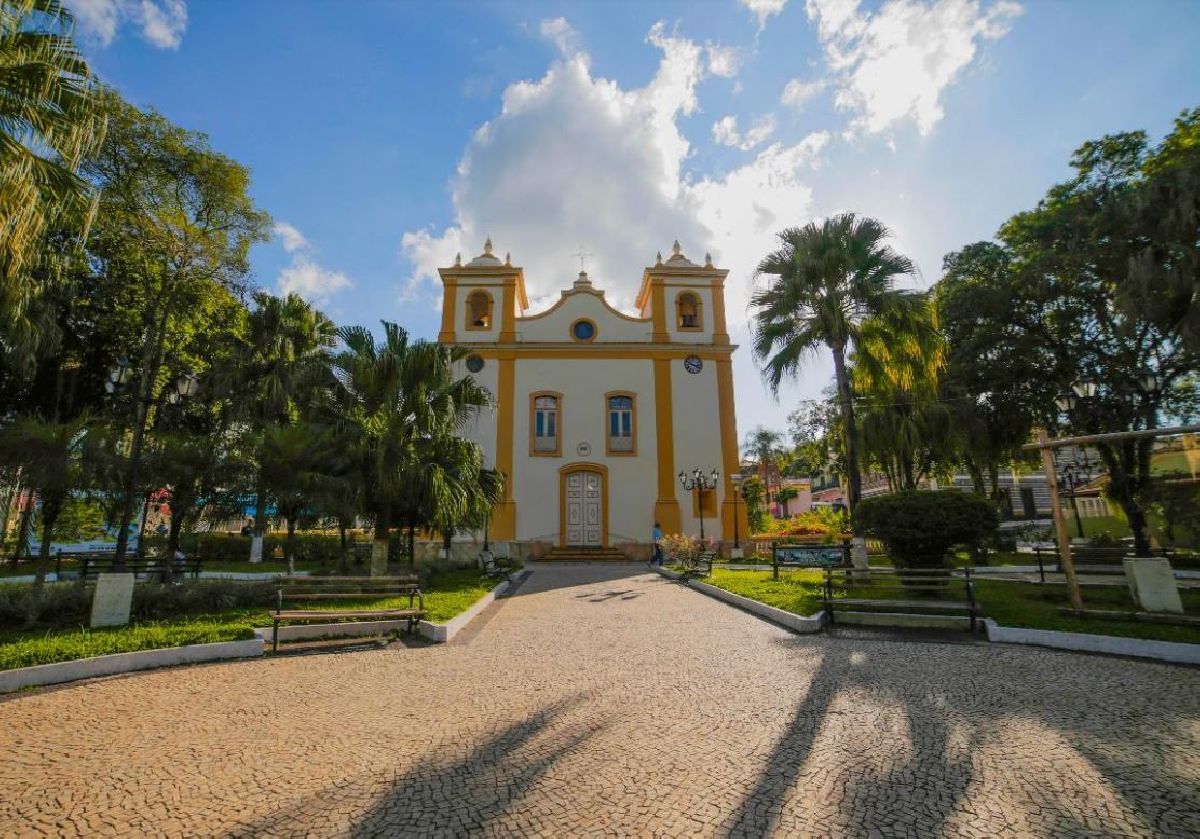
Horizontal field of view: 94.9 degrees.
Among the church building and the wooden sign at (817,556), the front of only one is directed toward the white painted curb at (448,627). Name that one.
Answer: the church building

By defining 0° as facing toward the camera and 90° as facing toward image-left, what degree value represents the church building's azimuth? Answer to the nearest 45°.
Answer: approximately 0°
